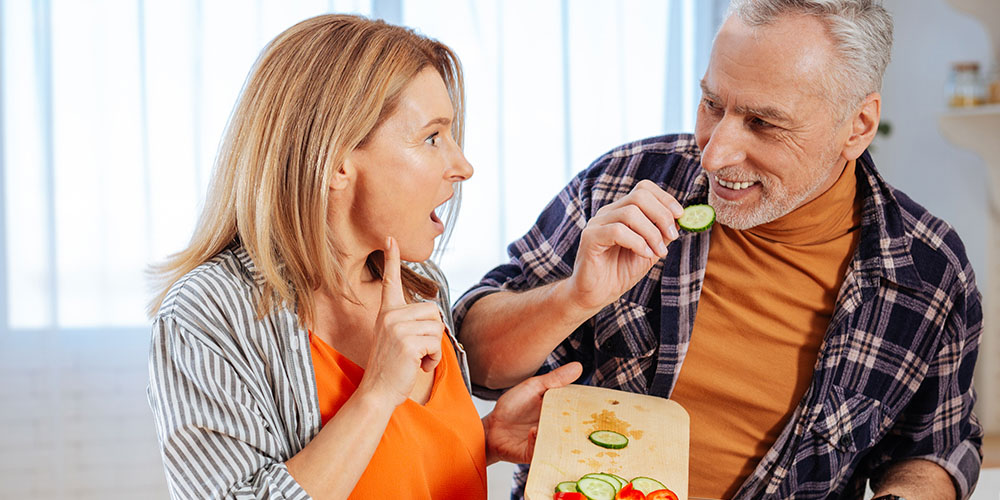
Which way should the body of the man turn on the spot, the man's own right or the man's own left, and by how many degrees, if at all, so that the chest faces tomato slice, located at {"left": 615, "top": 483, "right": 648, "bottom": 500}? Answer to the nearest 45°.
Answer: approximately 45° to the man's own left

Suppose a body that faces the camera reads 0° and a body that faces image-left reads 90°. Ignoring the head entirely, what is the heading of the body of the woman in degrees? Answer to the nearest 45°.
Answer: approximately 315°

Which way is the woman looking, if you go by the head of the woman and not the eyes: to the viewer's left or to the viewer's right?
to the viewer's right

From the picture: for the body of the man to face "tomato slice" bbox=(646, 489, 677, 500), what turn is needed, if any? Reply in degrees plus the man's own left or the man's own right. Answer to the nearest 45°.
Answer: approximately 45° to the man's own left

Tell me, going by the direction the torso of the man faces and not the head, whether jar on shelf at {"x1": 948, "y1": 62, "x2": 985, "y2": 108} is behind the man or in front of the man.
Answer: behind

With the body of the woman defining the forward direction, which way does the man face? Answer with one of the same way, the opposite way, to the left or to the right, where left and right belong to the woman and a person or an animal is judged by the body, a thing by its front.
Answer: to the right

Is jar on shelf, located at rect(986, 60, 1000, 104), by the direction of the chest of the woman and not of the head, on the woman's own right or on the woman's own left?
on the woman's own left
